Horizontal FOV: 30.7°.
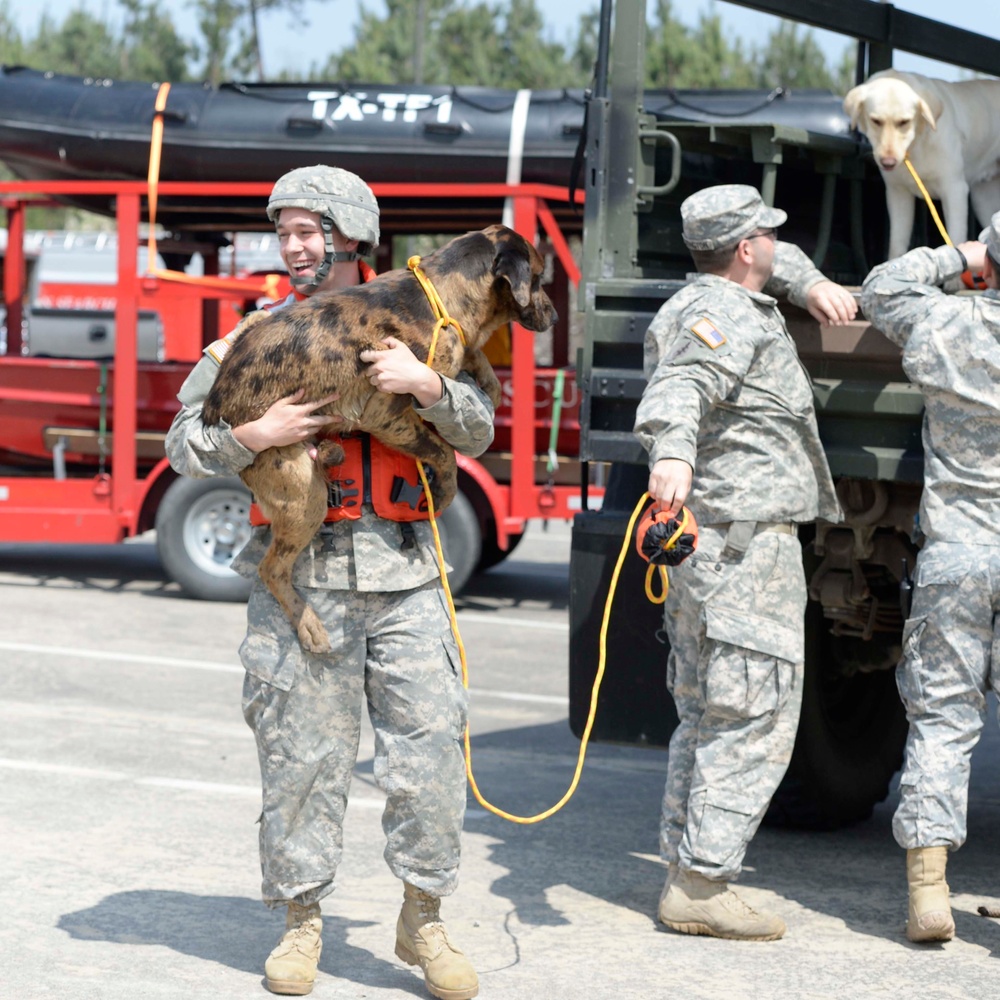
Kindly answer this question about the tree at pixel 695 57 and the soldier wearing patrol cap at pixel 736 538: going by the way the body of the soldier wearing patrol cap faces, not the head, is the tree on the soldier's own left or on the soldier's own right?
on the soldier's own left

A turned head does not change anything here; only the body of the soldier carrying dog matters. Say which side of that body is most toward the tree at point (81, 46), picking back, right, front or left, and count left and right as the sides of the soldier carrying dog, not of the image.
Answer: back

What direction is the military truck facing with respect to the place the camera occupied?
facing away from the viewer

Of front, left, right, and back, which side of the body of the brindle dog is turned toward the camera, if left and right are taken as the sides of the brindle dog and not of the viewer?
right

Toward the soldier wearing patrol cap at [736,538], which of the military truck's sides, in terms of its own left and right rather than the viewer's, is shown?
back

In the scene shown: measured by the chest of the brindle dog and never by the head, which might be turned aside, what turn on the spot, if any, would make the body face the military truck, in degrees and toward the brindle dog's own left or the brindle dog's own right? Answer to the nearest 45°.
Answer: approximately 45° to the brindle dog's own left

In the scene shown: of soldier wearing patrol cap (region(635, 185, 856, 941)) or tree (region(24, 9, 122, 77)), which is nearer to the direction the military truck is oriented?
the tree

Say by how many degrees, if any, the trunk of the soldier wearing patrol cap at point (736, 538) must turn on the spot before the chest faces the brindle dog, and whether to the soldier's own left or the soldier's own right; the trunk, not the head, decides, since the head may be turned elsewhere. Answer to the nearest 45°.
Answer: approximately 135° to the soldier's own right

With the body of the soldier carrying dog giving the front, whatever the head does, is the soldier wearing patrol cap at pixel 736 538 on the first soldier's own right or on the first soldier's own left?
on the first soldier's own left
